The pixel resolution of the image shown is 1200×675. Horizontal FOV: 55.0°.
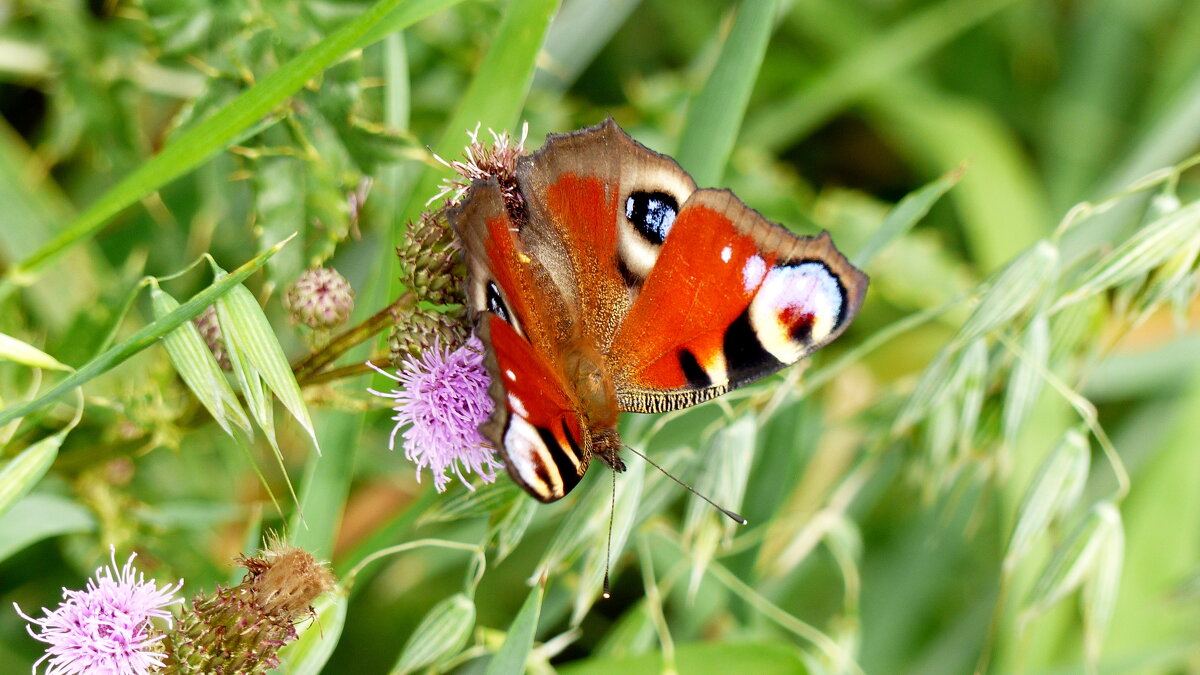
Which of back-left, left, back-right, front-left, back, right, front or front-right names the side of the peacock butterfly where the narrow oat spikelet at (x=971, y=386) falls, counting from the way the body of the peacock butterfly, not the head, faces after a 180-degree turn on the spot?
front-right

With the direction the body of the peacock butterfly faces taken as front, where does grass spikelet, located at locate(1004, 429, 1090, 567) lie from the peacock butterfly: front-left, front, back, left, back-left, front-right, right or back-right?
back-left

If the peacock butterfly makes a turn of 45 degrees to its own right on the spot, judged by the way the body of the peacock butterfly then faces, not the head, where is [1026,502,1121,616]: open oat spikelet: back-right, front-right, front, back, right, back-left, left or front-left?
back

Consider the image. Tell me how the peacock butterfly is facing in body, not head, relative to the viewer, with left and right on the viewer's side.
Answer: facing the viewer

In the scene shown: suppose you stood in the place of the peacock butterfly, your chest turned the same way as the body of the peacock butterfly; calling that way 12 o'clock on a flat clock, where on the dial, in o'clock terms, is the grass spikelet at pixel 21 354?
The grass spikelet is roughly at 2 o'clock from the peacock butterfly.

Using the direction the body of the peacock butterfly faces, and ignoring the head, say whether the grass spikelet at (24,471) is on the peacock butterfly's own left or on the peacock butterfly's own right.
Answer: on the peacock butterfly's own right

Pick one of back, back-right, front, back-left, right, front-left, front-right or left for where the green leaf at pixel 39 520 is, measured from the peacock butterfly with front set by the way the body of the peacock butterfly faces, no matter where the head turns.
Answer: right
